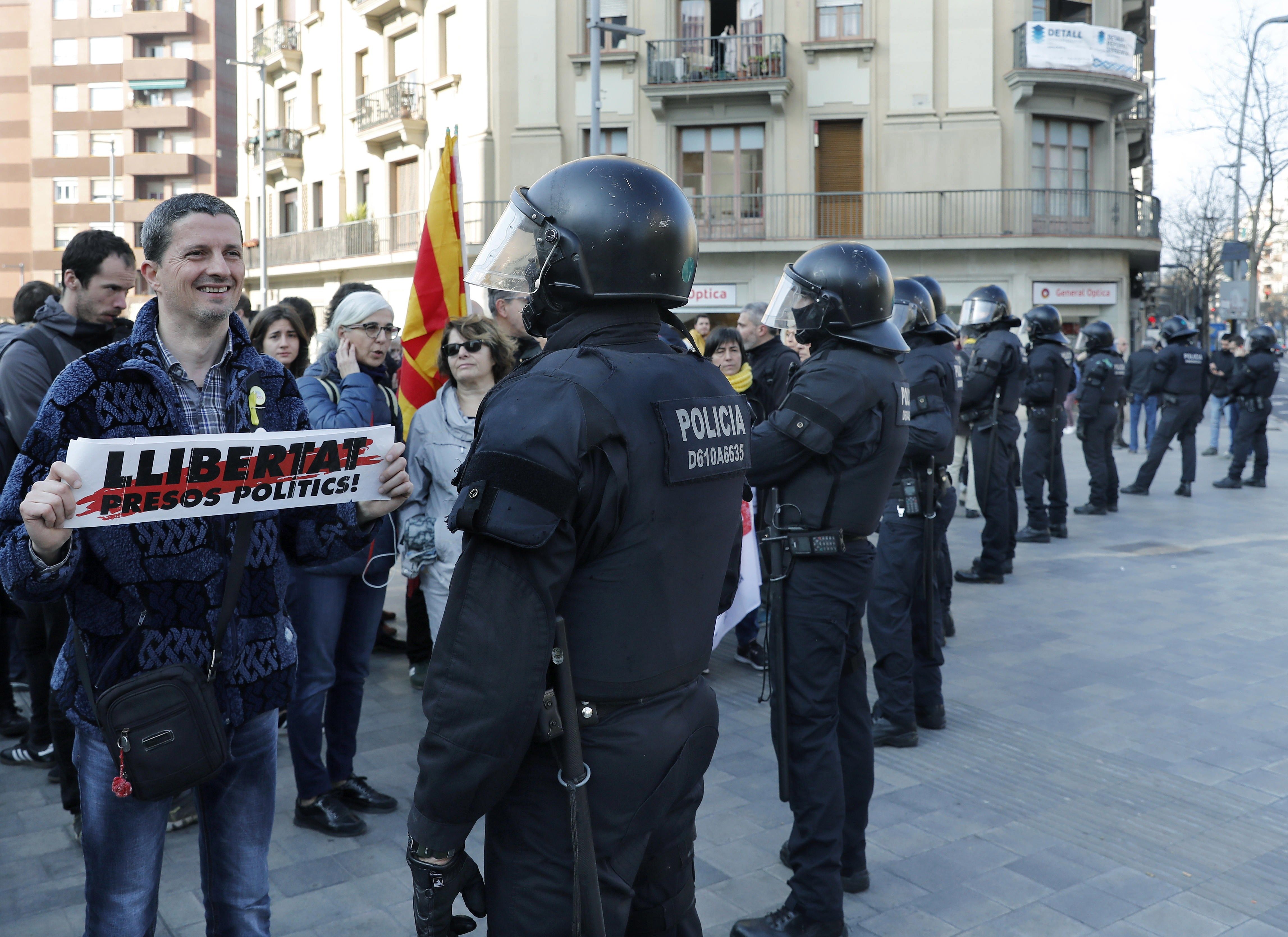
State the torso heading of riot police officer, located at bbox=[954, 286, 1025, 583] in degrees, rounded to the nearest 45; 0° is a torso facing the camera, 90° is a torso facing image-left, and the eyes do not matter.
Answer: approximately 90°

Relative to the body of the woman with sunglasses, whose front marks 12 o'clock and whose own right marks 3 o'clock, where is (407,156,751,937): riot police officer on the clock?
The riot police officer is roughly at 12 o'clock from the woman with sunglasses.

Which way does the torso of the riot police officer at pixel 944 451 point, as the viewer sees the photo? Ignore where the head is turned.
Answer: to the viewer's left

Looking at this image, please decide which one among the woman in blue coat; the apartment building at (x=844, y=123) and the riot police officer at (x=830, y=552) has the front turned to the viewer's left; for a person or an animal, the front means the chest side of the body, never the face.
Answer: the riot police officer

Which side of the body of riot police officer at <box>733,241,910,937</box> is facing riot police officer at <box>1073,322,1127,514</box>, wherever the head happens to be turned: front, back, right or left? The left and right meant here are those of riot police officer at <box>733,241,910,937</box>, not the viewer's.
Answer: right

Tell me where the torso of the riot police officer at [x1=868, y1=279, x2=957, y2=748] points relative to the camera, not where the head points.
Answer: to the viewer's left

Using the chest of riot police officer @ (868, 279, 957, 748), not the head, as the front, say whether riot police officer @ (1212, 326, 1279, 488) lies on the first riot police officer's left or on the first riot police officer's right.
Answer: on the first riot police officer's right
